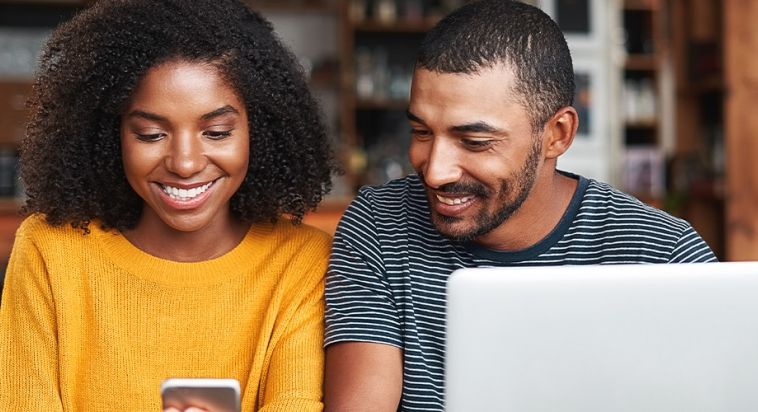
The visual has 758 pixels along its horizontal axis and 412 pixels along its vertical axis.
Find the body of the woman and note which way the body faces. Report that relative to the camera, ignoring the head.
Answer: toward the camera

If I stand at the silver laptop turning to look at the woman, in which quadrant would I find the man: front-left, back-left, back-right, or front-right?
front-right

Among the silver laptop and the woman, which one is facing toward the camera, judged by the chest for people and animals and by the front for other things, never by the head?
the woman

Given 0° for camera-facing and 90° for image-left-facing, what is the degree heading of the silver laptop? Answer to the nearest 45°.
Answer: approximately 180°

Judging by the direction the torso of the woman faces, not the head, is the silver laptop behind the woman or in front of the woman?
in front

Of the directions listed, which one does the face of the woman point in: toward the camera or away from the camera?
toward the camera

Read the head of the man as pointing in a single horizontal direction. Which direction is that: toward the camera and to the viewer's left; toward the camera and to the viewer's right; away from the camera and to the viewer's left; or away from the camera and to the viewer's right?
toward the camera and to the viewer's left

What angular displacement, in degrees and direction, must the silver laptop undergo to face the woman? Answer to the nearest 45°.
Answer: approximately 45° to its left

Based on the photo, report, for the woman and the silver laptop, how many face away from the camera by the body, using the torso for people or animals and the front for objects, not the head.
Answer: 1

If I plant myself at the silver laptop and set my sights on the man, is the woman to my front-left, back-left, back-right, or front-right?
front-left

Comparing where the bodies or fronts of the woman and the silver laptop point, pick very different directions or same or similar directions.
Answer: very different directions
